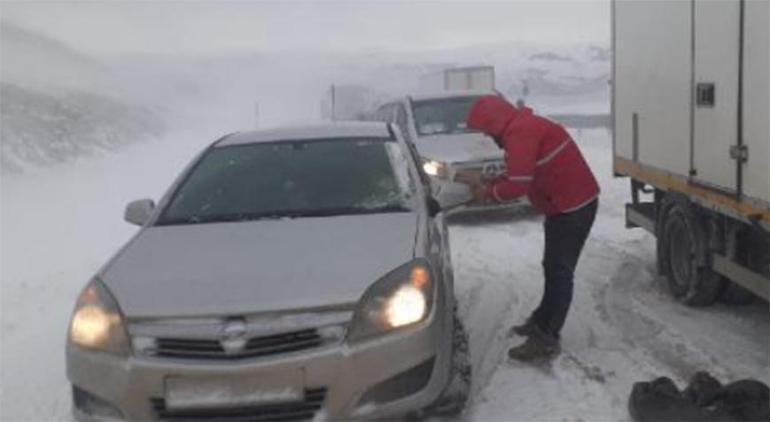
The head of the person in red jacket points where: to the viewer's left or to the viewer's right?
to the viewer's left

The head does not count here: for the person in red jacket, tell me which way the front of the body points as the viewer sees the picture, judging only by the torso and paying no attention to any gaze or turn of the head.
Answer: to the viewer's left

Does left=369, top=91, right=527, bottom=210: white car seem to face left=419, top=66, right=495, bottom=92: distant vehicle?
no

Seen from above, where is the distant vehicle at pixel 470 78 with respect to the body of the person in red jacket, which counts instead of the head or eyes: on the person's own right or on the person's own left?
on the person's own right

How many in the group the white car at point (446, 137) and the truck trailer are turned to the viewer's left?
0

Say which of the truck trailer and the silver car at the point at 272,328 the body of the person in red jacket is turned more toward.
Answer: the silver car

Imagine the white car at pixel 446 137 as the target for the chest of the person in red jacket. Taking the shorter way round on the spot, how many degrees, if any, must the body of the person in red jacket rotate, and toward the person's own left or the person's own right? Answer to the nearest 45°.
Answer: approximately 90° to the person's own right

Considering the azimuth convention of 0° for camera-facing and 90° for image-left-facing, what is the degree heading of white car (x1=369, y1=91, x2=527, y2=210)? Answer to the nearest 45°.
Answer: approximately 315°

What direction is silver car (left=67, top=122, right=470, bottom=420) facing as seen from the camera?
toward the camera
